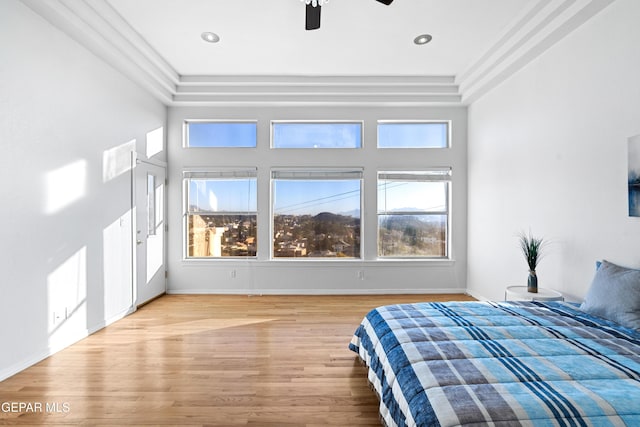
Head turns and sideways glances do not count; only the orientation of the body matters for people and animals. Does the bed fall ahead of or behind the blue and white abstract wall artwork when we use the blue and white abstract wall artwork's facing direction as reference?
ahead

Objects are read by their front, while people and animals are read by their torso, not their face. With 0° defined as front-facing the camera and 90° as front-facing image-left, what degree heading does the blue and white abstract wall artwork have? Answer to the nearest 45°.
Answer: approximately 45°

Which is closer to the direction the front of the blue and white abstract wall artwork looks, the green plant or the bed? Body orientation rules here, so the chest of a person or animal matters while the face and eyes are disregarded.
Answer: the bed

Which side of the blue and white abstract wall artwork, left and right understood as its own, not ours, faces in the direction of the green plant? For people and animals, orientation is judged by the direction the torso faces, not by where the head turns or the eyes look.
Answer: right

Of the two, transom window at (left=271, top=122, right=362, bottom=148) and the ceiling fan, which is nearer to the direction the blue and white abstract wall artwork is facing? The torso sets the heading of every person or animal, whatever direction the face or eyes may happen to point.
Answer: the ceiling fan

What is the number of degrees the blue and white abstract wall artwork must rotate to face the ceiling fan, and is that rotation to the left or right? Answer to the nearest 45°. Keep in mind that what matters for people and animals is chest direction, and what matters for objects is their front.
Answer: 0° — it already faces it

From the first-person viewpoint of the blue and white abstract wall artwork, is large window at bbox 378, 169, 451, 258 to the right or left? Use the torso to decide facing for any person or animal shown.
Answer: on its right

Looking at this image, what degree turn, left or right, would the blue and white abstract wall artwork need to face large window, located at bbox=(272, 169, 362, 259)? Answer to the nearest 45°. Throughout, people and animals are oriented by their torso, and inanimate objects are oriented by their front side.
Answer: approximately 45° to its right

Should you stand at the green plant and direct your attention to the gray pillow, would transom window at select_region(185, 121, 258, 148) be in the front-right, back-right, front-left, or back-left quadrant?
back-right

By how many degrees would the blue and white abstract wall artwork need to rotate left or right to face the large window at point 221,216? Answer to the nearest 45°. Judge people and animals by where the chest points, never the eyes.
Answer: approximately 45° to its right
